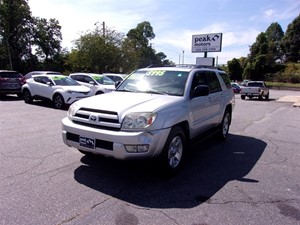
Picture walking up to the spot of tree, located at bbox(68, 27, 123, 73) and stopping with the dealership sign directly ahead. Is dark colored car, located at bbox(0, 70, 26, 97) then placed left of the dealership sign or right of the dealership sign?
right

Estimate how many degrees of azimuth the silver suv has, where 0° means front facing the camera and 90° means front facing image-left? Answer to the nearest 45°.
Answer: approximately 45°
